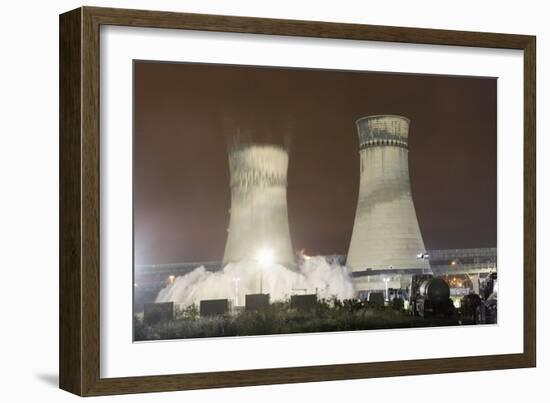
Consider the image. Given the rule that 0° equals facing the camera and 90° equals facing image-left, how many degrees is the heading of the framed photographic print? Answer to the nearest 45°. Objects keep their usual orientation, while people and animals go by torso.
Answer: approximately 315°
